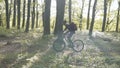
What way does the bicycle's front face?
to the viewer's left
